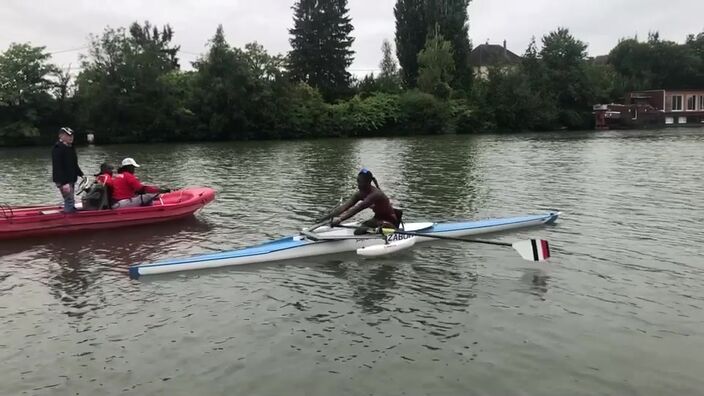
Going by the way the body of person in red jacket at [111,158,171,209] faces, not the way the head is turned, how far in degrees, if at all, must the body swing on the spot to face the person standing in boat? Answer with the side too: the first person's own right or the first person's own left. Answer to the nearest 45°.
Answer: approximately 135° to the first person's own right

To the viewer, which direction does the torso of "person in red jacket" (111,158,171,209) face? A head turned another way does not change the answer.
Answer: to the viewer's right

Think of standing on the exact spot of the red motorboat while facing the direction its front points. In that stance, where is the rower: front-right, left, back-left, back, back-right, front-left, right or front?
front-right

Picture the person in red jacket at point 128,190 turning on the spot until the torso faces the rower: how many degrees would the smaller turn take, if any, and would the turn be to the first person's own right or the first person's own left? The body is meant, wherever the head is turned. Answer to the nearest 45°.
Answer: approximately 45° to the first person's own right

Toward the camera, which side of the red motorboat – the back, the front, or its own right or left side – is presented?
right
